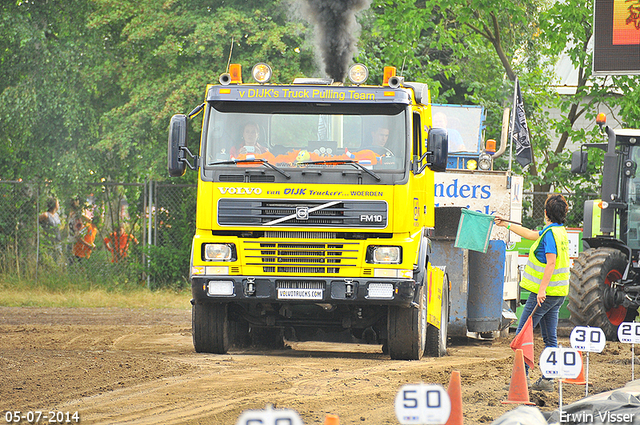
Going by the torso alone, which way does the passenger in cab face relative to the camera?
toward the camera

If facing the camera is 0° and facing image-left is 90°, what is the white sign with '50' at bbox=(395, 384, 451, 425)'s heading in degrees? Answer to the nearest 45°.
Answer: approximately 0°

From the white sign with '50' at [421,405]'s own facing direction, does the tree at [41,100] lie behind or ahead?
behind

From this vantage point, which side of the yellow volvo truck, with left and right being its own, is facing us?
front

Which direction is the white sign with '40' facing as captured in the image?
toward the camera

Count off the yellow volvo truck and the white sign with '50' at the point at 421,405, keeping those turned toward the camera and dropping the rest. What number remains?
2

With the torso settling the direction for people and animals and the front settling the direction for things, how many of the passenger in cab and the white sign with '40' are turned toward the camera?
2

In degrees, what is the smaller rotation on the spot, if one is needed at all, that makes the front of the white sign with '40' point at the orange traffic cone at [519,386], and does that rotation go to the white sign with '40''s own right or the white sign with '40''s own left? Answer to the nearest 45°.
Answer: approximately 135° to the white sign with '40''s own right

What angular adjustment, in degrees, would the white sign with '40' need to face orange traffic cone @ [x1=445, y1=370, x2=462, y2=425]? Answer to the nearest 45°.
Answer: approximately 45° to its right
